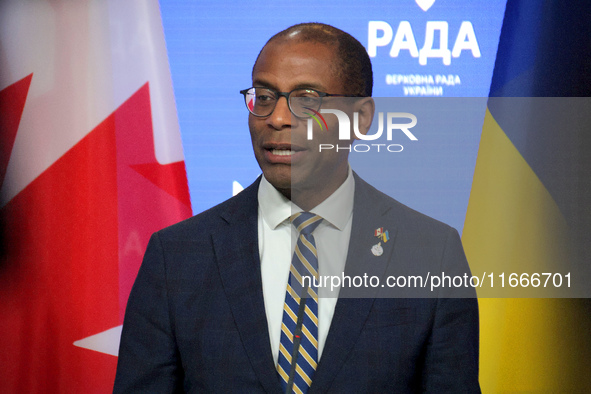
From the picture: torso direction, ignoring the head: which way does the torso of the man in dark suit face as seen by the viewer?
toward the camera

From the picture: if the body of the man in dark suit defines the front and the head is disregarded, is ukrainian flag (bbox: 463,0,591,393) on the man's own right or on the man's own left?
on the man's own left

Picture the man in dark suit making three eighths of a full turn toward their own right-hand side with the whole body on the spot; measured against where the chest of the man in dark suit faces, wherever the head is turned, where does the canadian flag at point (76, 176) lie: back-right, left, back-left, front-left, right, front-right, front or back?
front

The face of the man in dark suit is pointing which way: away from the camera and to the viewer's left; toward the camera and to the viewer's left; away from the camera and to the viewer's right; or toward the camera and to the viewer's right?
toward the camera and to the viewer's left
